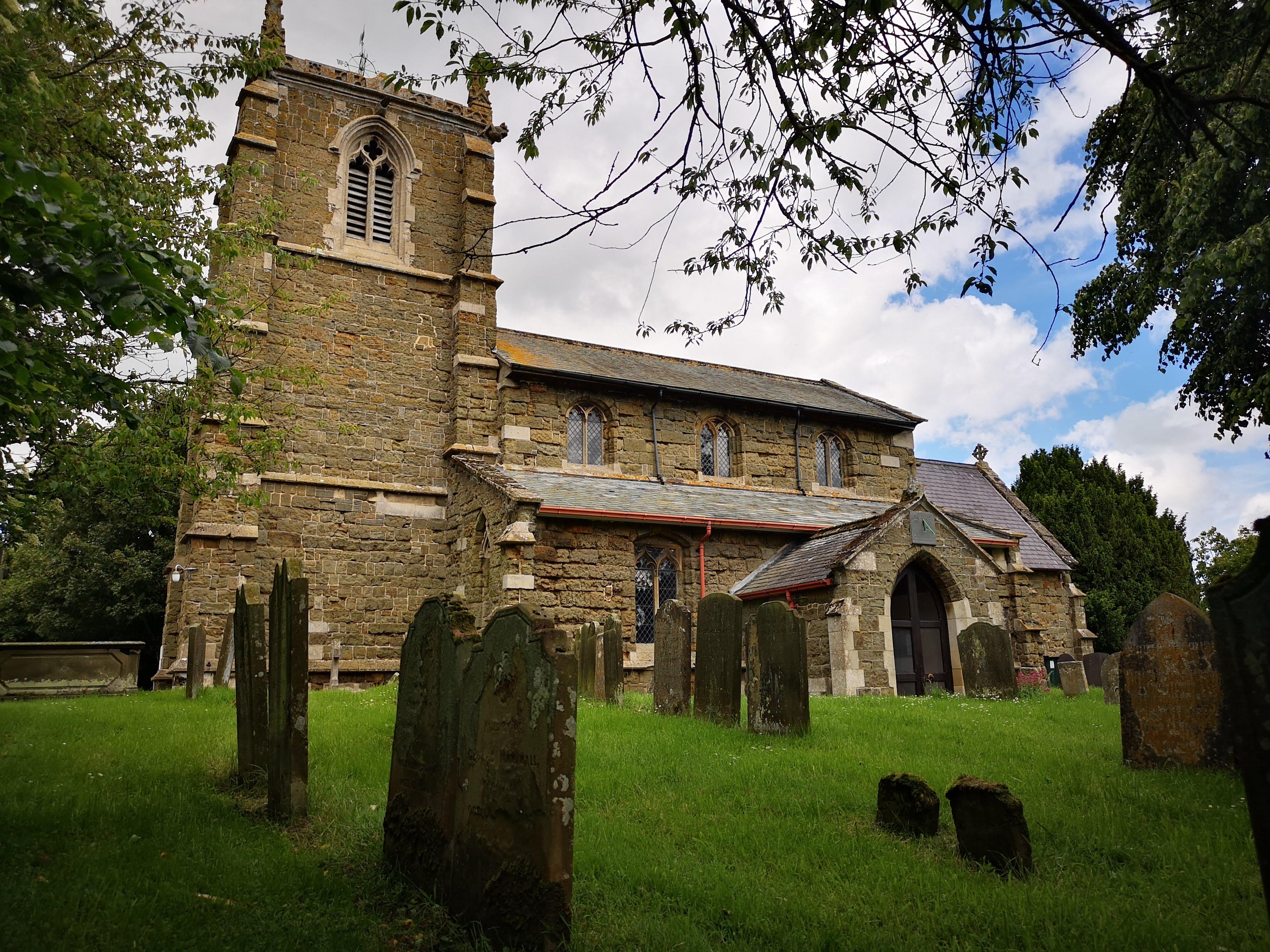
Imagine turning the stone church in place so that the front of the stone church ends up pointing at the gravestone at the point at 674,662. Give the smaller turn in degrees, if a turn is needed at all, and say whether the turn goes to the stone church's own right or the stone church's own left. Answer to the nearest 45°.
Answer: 0° — it already faces it

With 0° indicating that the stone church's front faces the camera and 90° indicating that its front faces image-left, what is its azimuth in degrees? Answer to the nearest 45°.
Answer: approximately 315°

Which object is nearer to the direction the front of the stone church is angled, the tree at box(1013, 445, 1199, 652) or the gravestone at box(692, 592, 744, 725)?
the gravestone

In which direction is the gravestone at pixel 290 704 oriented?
to the viewer's left

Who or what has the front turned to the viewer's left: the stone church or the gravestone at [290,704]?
the gravestone

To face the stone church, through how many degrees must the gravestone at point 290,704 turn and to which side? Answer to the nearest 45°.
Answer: approximately 90° to its right

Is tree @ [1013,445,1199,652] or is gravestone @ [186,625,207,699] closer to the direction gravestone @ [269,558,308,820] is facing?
the gravestone
